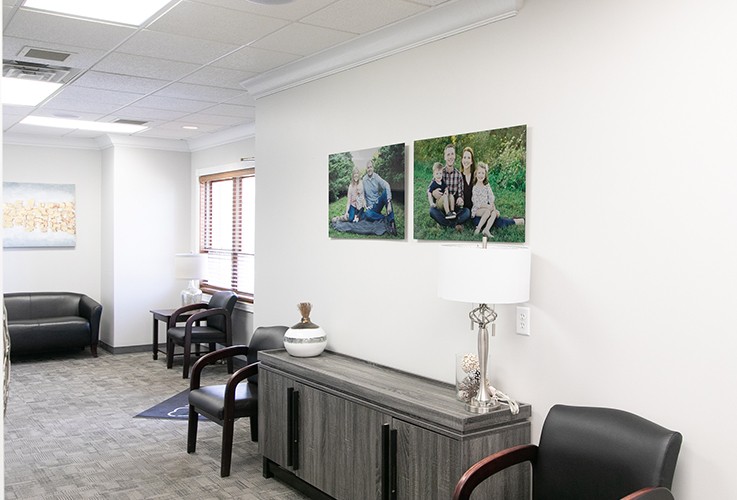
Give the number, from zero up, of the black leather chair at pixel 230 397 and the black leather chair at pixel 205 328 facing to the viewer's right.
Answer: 0

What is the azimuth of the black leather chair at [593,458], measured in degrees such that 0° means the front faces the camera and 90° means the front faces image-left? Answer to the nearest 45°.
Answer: approximately 45°

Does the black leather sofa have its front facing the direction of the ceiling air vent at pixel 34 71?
yes

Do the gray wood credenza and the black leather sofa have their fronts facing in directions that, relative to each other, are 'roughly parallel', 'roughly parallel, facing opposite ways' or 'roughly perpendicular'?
roughly perpendicular

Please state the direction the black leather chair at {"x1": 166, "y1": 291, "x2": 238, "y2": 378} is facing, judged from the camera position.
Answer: facing the viewer and to the left of the viewer

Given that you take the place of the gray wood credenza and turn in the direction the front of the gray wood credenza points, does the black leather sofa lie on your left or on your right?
on your right

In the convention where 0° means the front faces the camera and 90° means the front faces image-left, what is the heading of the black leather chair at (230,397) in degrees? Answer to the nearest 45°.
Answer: approximately 45°

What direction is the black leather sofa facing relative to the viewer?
toward the camera

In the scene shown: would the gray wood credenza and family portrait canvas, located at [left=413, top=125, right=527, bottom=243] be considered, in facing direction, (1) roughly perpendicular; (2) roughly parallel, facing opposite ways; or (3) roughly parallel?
roughly parallel

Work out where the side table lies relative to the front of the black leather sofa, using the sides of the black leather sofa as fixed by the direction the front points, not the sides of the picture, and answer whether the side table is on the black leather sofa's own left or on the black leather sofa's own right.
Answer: on the black leather sofa's own left

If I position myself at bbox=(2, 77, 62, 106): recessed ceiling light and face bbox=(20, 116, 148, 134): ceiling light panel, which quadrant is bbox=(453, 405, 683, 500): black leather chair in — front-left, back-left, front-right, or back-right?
back-right

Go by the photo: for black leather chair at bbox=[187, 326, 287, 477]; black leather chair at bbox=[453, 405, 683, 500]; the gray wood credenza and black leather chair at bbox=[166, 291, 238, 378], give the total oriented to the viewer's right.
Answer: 0

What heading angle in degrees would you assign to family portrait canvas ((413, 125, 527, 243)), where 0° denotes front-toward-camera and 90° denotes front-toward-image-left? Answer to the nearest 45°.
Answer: approximately 45°

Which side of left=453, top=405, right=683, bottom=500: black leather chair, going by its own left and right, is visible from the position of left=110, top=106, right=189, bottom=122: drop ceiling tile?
right

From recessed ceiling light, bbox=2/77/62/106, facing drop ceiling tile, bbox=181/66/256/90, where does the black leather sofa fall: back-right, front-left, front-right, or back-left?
back-left
